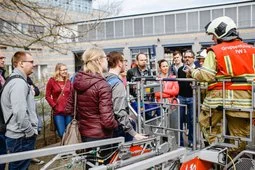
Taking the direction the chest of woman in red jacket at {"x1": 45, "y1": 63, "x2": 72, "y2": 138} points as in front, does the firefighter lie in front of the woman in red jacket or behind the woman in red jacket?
in front

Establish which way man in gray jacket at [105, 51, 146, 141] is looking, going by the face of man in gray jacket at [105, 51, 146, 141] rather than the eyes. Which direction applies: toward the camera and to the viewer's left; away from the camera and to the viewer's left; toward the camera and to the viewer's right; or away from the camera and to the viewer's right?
away from the camera and to the viewer's right

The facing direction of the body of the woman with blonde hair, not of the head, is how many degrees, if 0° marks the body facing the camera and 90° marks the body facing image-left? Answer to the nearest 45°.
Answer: approximately 225°

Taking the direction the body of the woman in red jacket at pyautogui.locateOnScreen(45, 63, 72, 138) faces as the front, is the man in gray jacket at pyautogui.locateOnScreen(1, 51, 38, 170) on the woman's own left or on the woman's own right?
on the woman's own right

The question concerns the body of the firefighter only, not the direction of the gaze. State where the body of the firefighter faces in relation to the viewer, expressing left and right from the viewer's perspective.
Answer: facing away from the viewer and to the left of the viewer

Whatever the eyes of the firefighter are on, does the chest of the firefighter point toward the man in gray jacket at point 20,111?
no

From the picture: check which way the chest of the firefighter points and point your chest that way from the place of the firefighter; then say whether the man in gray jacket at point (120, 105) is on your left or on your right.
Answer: on your left

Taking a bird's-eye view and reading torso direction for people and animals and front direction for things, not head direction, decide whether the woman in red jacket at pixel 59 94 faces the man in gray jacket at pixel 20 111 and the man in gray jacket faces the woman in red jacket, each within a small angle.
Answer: no

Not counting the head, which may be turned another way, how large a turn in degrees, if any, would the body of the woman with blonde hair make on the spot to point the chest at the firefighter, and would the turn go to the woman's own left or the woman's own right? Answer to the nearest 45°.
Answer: approximately 45° to the woman's own right

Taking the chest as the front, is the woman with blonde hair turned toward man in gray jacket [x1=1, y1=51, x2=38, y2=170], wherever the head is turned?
no

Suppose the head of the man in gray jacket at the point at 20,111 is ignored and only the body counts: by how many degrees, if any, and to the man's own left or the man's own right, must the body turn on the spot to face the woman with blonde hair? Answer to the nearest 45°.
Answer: approximately 45° to the man's own right

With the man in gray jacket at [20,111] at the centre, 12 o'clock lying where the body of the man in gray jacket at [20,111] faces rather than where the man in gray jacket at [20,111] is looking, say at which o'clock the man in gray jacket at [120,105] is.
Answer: the man in gray jacket at [120,105] is roughly at 1 o'clock from the man in gray jacket at [20,111].

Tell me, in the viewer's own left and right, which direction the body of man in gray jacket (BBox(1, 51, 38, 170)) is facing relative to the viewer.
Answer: facing to the right of the viewer

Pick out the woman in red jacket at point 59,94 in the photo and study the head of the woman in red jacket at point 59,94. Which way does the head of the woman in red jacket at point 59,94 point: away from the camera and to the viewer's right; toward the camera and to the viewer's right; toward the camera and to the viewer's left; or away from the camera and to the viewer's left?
toward the camera and to the viewer's right

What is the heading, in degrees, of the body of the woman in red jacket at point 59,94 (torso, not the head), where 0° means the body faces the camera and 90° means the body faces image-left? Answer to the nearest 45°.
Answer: approximately 315°

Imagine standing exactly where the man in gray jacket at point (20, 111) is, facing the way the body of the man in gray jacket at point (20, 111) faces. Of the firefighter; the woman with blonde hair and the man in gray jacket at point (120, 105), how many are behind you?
0

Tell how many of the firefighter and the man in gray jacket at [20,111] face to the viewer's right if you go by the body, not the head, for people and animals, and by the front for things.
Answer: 1
